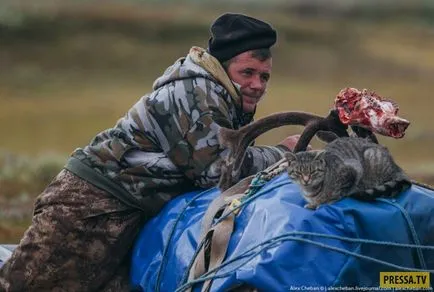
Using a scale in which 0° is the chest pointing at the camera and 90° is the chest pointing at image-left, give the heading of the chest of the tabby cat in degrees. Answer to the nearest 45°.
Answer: approximately 45°

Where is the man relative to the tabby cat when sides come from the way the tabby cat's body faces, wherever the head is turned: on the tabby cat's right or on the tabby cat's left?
on the tabby cat's right

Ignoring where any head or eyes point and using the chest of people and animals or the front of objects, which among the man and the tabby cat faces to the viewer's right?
the man

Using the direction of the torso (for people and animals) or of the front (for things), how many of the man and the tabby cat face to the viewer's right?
1

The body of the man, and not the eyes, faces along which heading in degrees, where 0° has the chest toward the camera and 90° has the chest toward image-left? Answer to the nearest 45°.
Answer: approximately 270°
